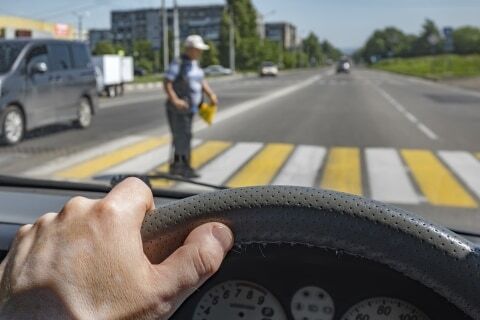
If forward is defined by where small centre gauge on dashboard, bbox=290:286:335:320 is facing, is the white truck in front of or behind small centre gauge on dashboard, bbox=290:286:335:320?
behind

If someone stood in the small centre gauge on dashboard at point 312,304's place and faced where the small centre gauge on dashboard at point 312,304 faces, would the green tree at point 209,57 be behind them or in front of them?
behind

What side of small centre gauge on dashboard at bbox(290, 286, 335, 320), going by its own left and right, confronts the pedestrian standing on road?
back

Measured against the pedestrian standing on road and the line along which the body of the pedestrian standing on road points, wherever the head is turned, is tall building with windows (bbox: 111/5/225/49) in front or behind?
behind

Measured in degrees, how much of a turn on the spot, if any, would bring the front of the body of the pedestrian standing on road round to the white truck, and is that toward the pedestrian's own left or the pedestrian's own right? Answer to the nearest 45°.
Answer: approximately 135° to the pedestrian's own left

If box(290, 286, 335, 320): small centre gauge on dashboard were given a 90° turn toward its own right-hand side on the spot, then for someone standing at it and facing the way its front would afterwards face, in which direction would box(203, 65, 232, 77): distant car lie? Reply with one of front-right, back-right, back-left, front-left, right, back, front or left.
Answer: right

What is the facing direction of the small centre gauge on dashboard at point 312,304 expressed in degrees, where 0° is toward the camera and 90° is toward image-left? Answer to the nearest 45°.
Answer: approximately 0°

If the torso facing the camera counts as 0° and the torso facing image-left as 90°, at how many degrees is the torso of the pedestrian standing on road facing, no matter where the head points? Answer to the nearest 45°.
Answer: approximately 315°

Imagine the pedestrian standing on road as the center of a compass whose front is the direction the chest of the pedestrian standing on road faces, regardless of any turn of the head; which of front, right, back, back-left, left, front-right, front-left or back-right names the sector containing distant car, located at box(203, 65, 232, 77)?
back-left

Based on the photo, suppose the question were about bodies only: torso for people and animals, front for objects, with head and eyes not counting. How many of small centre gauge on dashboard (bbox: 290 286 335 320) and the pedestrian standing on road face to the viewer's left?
0
